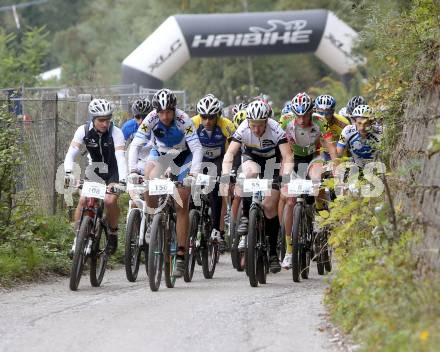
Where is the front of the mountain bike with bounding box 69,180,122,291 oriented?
toward the camera

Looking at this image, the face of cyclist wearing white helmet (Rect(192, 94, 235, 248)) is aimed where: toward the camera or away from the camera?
toward the camera

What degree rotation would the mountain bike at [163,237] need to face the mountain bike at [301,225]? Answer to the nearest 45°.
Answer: approximately 90° to its left

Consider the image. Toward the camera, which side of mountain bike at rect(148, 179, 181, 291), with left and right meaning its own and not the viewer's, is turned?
front

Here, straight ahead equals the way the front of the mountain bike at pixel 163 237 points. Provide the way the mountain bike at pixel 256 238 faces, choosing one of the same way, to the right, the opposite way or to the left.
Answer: the same way

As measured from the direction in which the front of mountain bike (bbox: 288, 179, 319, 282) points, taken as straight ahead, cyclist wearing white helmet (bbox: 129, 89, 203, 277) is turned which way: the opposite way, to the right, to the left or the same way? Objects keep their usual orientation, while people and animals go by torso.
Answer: the same way

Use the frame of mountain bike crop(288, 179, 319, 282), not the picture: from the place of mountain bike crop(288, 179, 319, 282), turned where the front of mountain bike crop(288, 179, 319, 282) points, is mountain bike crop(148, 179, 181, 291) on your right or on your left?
on your right

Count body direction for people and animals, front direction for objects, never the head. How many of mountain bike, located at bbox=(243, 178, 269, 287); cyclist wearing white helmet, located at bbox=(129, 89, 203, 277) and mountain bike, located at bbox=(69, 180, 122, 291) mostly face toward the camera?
3

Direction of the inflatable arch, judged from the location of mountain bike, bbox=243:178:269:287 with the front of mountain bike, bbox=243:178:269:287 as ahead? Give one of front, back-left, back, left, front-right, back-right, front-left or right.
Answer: back

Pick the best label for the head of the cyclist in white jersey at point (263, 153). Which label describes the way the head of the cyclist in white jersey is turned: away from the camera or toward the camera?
toward the camera

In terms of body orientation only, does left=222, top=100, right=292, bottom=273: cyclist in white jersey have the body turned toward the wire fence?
no

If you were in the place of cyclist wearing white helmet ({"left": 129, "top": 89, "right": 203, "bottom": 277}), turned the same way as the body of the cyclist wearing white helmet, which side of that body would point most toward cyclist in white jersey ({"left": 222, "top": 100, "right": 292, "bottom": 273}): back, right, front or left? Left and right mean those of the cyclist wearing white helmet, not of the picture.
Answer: left

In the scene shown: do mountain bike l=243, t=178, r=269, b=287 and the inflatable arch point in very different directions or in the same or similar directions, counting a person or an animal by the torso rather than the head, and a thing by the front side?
same or similar directions

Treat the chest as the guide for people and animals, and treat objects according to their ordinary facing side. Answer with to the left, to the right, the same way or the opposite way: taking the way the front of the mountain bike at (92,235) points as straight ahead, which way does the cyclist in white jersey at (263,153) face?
the same way

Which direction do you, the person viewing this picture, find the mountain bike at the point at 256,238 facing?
facing the viewer
